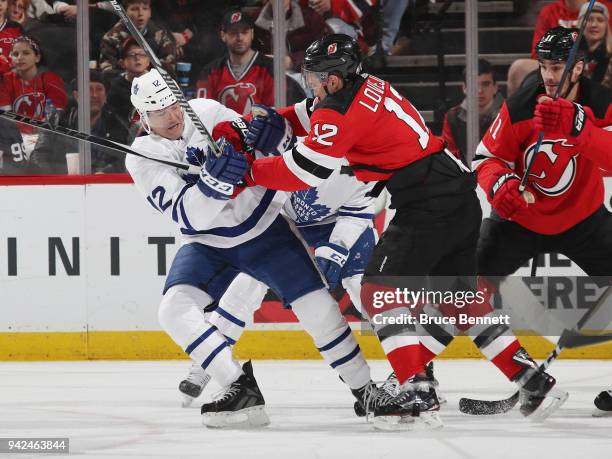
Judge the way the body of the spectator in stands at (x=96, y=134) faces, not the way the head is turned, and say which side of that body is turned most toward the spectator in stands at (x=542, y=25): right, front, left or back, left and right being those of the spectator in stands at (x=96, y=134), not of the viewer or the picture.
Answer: left

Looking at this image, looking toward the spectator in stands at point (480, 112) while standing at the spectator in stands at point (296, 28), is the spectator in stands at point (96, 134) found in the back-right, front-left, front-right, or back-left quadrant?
back-right

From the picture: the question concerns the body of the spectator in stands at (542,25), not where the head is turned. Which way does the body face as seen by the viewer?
toward the camera

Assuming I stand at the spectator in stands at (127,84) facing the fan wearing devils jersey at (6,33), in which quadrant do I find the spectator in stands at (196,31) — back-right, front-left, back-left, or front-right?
back-right

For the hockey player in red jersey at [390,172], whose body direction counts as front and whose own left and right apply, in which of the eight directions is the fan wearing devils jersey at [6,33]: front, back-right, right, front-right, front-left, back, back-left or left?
front-right

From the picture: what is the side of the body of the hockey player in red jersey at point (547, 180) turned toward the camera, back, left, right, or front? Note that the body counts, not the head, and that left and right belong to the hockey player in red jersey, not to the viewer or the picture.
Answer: front

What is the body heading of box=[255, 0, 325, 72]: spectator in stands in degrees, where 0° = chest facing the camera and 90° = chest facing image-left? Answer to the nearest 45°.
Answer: approximately 0°

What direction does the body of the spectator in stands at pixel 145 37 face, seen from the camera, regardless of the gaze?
toward the camera

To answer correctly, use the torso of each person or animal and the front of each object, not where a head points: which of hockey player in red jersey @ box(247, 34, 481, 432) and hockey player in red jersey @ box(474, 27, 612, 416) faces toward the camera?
hockey player in red jersey @ box(474, 27, 612, 416)

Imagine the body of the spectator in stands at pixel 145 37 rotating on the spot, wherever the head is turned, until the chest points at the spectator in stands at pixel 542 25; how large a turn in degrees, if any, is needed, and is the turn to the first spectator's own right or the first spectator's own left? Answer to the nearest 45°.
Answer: approximately 90° to the first spectator's own left

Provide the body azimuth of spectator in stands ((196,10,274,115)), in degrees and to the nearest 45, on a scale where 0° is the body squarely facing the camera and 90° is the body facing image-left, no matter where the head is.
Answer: approximately 0°

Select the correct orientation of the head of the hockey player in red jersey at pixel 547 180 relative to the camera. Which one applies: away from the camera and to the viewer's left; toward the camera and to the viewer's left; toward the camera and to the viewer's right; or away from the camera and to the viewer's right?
toward the camera and to the viewer's left

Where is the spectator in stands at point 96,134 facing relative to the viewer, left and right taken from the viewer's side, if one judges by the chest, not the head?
facing the viewer

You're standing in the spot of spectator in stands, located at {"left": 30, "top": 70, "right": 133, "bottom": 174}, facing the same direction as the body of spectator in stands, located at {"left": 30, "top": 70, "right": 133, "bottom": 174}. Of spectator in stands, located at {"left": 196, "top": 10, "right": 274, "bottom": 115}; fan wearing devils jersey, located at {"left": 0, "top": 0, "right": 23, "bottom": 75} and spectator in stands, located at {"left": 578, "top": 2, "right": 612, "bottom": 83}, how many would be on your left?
2
